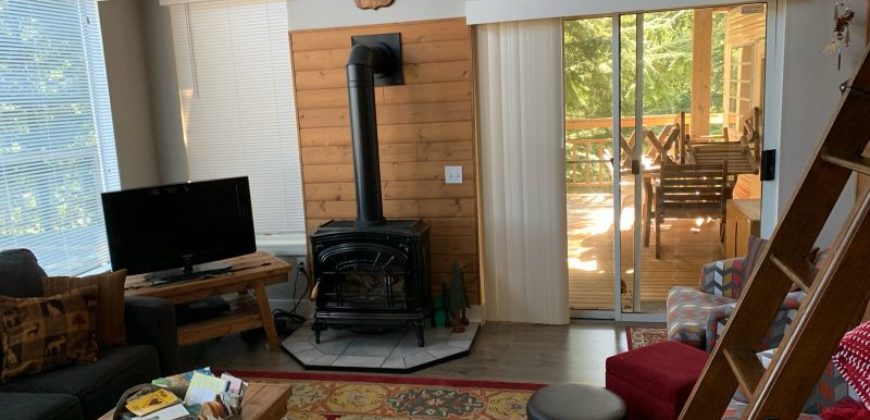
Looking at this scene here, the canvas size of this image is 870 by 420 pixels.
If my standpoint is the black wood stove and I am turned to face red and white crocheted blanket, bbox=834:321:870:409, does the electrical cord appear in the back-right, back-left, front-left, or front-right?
back-right

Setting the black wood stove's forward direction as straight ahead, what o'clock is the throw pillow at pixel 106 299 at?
The throw pillow is roughly at 2 o'clock from the black wood stove.

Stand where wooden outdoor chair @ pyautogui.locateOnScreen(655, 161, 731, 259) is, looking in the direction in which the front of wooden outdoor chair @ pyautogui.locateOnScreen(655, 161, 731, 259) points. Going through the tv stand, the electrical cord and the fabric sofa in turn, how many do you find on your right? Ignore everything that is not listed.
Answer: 0

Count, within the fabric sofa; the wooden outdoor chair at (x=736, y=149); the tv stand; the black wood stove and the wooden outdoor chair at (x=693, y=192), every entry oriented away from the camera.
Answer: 1

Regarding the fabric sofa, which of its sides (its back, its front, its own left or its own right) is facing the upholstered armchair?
front

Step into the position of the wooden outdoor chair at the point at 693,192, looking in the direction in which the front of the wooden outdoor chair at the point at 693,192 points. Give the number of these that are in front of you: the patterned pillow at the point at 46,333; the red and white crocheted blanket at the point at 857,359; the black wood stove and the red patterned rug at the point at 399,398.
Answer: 0

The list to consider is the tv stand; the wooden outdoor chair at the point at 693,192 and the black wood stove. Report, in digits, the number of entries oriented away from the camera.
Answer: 1

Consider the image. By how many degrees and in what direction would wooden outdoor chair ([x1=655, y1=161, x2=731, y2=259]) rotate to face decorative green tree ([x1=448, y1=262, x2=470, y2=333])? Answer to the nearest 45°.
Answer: approximately 135° to its left

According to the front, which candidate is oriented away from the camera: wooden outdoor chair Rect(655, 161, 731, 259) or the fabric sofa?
the wooden outdoor chair

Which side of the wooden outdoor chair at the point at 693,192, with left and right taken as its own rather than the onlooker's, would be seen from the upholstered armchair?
back

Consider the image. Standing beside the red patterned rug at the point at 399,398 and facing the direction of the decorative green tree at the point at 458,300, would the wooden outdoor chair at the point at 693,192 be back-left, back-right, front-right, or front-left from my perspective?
front-right

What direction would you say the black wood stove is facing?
toward the camera

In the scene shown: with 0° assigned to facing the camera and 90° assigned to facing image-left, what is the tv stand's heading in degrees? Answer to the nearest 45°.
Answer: approximately 315°

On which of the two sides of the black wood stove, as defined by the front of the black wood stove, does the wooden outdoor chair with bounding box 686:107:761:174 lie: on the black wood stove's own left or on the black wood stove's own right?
on the black wood stove's own left

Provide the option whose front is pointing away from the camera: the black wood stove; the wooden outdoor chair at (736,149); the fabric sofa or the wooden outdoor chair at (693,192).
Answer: the wooden outdoor chair at (693,192)

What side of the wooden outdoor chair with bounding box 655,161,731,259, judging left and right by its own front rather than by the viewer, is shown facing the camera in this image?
back

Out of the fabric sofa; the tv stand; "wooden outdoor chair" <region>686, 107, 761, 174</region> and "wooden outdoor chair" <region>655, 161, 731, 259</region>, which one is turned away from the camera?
"wooden outdoor chair" <region>655, 161, 731, 259</region>

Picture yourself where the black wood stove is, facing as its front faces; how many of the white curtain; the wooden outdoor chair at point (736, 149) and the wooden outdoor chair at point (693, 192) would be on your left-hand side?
3
